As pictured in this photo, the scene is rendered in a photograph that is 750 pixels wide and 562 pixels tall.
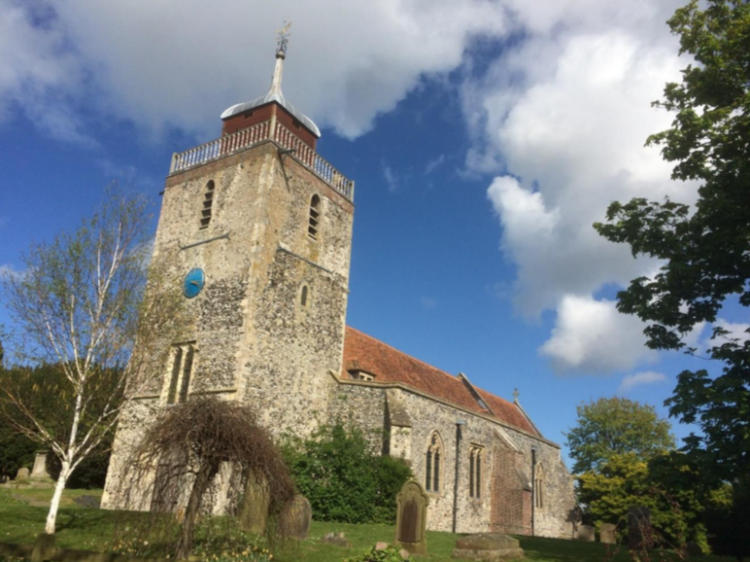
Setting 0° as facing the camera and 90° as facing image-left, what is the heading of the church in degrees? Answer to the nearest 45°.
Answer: approximately 45°

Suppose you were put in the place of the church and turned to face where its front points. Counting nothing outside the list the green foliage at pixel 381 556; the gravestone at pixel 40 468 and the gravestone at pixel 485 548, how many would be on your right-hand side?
1

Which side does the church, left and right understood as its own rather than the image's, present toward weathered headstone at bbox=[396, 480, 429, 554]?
left

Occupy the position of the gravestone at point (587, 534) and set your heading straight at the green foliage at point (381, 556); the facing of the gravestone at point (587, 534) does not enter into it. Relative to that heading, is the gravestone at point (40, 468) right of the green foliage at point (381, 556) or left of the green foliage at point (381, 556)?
right

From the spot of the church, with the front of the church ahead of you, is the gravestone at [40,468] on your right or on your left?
on your right

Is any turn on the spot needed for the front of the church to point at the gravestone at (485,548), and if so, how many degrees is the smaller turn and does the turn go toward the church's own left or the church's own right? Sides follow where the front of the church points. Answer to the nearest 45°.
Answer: approximately 90° to the church's own left

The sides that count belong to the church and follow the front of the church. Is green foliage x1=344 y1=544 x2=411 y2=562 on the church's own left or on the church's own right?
on the church's own left
